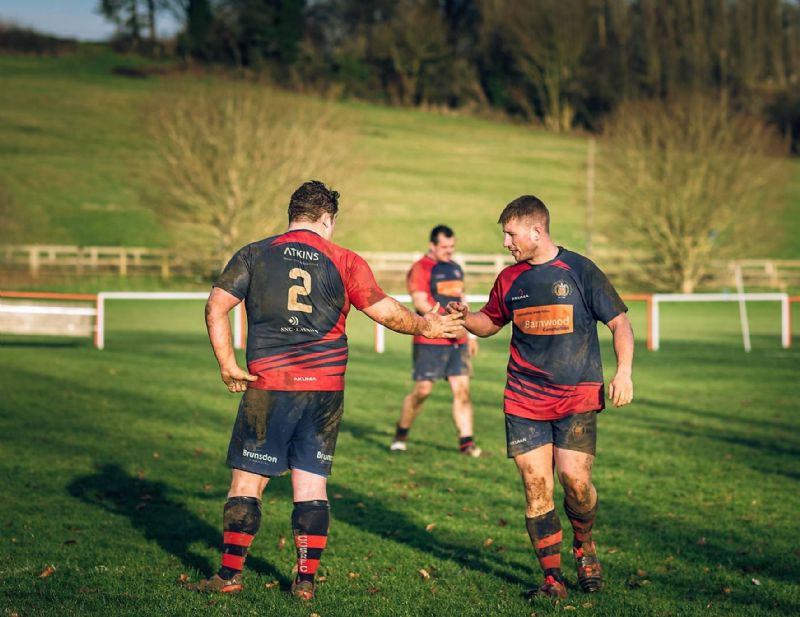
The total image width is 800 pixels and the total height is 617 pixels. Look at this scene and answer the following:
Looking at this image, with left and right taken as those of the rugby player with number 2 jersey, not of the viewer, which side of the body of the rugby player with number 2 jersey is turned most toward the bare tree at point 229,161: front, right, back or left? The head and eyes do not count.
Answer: front

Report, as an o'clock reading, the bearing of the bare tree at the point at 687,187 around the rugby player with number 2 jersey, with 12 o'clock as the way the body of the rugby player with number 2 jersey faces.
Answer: The bare tree is roughly at 1 o'clock from the rugby player with number 2 jersey.

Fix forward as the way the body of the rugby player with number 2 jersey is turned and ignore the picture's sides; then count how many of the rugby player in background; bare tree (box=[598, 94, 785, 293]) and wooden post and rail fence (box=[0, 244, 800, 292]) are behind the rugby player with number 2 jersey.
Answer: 0

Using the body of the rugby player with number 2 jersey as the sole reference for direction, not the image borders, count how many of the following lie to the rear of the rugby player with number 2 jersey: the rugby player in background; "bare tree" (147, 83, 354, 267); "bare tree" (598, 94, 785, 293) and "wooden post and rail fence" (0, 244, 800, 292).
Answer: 0

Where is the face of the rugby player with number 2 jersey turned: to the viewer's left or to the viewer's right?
to the viewer's right

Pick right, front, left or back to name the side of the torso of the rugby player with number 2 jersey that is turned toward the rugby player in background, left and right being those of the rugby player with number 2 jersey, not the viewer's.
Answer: front

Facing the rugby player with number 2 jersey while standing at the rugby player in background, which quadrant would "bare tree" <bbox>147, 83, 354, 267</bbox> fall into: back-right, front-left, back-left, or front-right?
back-right

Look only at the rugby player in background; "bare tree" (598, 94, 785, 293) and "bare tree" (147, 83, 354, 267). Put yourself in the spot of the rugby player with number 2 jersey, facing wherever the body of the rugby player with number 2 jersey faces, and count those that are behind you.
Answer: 0

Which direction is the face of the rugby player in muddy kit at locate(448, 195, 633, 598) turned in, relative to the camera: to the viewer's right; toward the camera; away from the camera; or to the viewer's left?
to the viewer's left

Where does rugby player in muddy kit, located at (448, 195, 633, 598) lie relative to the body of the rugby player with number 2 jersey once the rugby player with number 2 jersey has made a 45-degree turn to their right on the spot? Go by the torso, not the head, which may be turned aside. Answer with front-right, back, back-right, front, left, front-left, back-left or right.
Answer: front-right

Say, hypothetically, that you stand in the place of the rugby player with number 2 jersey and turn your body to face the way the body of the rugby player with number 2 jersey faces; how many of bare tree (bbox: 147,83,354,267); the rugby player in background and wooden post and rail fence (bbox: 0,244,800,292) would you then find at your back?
0

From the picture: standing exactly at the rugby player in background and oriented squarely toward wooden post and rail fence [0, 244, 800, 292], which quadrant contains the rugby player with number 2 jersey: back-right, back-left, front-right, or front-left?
back-left

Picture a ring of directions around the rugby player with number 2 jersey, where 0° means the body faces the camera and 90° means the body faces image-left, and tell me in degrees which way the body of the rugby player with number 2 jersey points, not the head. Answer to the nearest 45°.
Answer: approximately 180°
